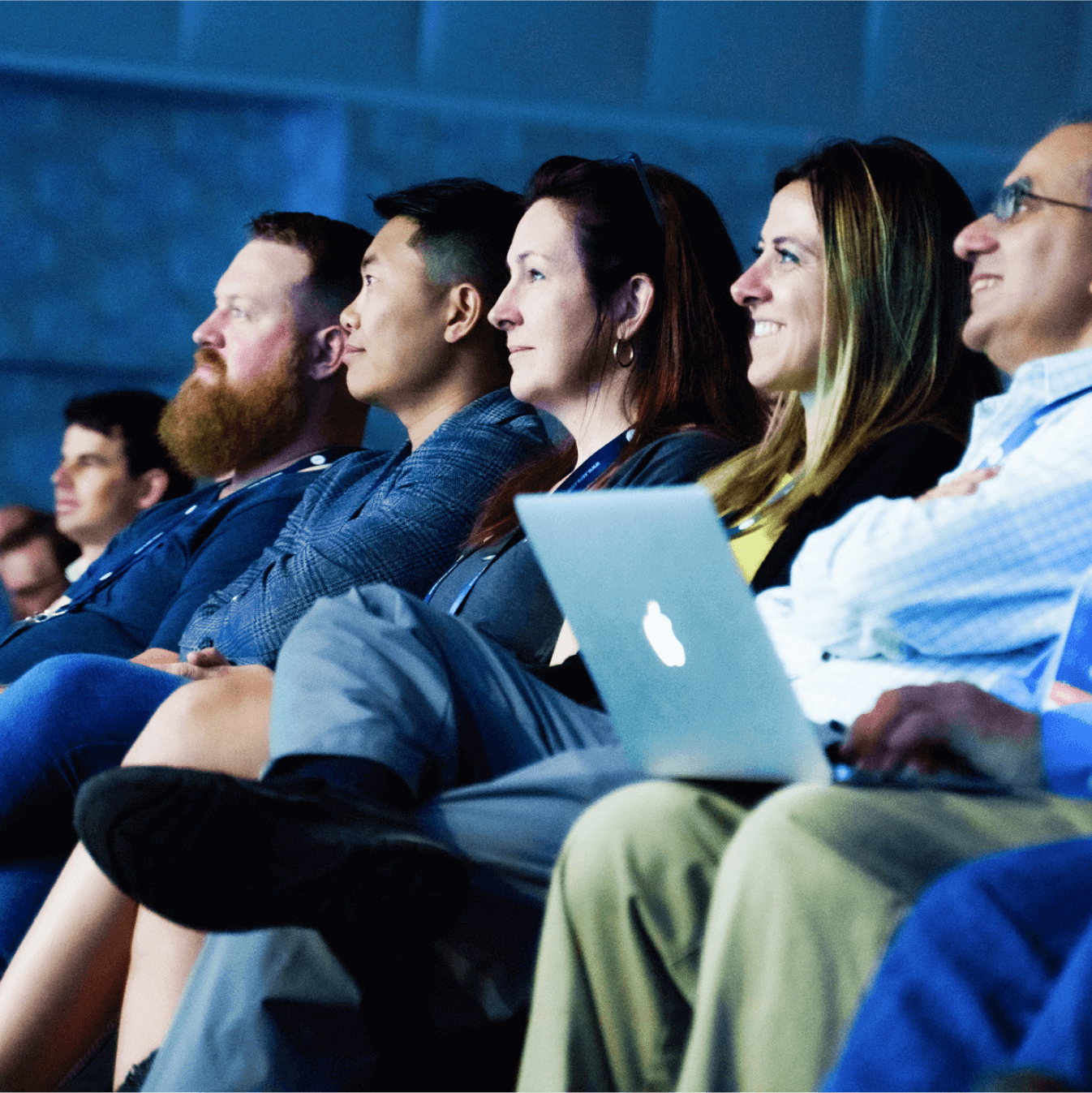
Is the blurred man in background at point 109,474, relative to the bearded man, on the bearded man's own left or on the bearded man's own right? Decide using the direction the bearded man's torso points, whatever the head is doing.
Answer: on the bearded man's own right

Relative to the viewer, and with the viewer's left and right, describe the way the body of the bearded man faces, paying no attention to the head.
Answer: facing to the left of the viewer

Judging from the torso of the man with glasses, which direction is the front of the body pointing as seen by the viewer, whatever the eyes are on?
to the viewer's left

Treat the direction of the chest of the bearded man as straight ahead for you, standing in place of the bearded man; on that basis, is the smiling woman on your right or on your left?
on your left

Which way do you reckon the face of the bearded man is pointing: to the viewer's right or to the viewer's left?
to the viewer's left

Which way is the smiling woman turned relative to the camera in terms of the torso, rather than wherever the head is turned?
to the viewer's left

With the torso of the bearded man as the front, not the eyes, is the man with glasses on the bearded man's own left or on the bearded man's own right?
on the bearded man's own left

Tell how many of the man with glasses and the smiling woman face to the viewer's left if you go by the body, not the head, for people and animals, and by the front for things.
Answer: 2
